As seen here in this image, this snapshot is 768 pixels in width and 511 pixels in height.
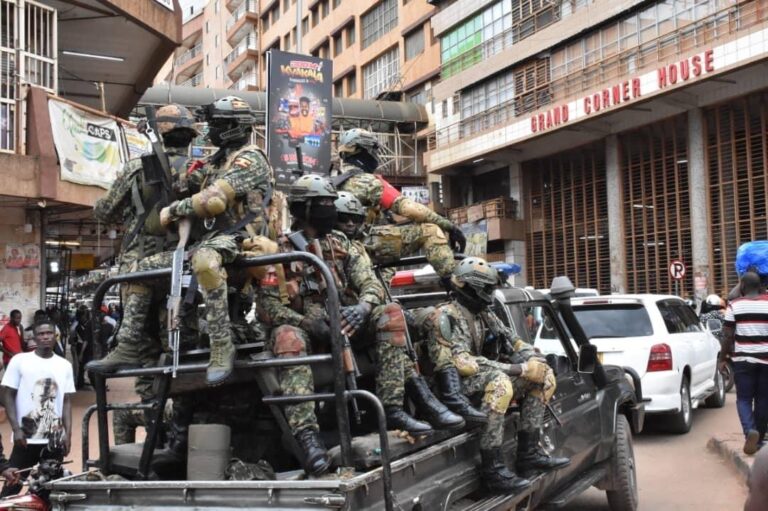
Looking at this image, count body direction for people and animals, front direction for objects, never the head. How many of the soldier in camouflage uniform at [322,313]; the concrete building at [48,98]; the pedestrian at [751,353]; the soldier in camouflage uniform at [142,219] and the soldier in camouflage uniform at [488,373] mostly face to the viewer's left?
1

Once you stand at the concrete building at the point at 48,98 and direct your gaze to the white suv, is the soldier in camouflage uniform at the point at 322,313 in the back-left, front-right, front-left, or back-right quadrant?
front-right

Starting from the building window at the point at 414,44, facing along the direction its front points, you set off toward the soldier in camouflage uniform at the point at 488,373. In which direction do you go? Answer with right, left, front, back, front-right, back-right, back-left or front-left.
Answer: front-left

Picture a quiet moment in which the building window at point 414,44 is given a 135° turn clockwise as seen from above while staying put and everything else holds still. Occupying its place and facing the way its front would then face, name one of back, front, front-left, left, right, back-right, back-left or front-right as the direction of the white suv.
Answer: back

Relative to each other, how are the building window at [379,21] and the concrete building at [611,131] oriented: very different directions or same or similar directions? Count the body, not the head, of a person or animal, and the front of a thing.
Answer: same or similar directions

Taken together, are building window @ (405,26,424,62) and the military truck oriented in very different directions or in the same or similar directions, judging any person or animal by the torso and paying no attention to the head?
very different directions

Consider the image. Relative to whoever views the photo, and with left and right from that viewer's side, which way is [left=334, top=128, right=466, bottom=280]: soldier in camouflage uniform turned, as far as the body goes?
facing to the right of the viewer

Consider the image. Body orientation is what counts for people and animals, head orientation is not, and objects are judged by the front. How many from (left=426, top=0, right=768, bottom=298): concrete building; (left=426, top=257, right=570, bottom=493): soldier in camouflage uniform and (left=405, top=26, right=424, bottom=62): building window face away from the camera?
0

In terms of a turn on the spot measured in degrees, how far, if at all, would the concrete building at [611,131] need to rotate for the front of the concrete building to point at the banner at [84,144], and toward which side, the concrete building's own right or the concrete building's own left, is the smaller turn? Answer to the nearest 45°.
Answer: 0° — it already faces it

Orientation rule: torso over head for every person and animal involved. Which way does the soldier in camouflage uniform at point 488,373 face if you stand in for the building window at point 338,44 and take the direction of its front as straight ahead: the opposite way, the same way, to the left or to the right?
to the left

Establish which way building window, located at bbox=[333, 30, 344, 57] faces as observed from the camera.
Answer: facing the viewer and to the left of the viewer

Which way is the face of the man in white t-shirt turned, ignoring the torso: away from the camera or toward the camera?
toward the camera

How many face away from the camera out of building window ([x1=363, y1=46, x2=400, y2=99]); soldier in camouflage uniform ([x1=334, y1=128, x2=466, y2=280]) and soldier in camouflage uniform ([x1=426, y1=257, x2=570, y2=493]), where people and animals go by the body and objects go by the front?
0

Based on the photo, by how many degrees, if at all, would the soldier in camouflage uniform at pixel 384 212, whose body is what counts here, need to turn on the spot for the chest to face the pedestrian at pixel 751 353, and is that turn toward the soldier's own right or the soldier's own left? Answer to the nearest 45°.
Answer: approximately 45° to the soldier's own left
